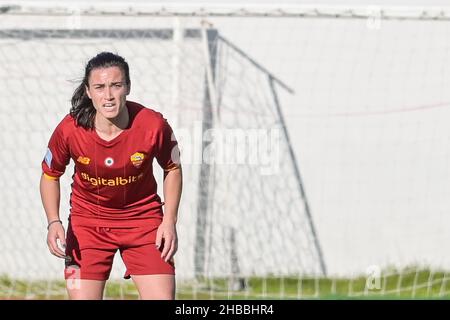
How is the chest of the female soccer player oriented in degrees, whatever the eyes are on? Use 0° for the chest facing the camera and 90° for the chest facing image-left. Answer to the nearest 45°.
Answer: approximately 0°

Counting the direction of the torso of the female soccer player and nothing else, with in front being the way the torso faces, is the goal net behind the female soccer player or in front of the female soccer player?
behind

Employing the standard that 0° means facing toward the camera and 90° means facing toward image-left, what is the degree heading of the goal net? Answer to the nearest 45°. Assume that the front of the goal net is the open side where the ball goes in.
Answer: approximately 45°
